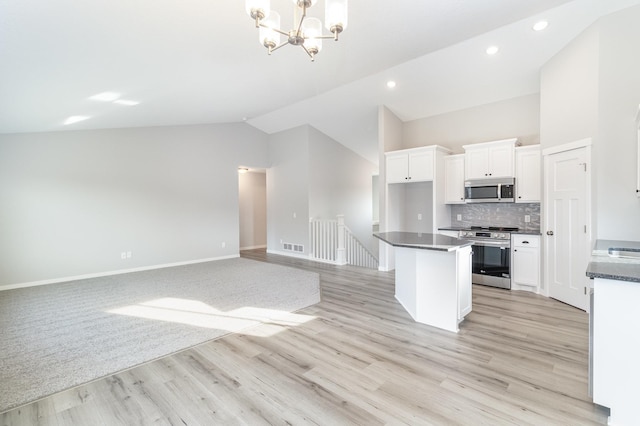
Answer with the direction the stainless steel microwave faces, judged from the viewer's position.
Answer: facing the viewer

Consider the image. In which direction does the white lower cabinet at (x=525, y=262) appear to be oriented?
toward the camera

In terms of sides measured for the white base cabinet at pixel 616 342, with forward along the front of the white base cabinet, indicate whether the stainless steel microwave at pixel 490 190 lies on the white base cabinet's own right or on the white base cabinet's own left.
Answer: on the white base cabinet's own right

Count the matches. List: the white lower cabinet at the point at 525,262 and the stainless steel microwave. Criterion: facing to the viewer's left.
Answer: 0
